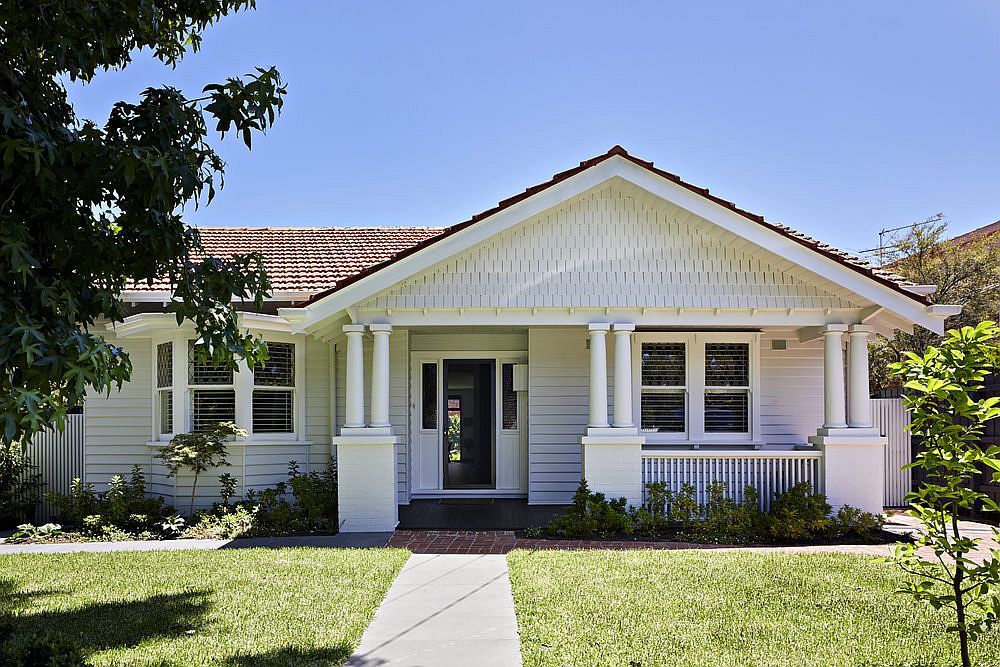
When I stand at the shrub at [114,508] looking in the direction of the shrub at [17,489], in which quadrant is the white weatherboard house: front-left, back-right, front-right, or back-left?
back-right

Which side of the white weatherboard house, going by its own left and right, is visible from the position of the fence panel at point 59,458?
right

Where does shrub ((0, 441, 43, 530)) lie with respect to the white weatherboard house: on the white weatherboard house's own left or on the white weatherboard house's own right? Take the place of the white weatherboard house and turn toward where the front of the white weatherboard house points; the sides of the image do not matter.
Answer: on the white weatherboard house's own right

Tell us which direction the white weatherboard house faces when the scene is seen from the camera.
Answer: facing the viewer

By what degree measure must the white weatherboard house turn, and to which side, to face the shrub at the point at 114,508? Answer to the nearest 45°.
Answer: approximately 90° to its right
